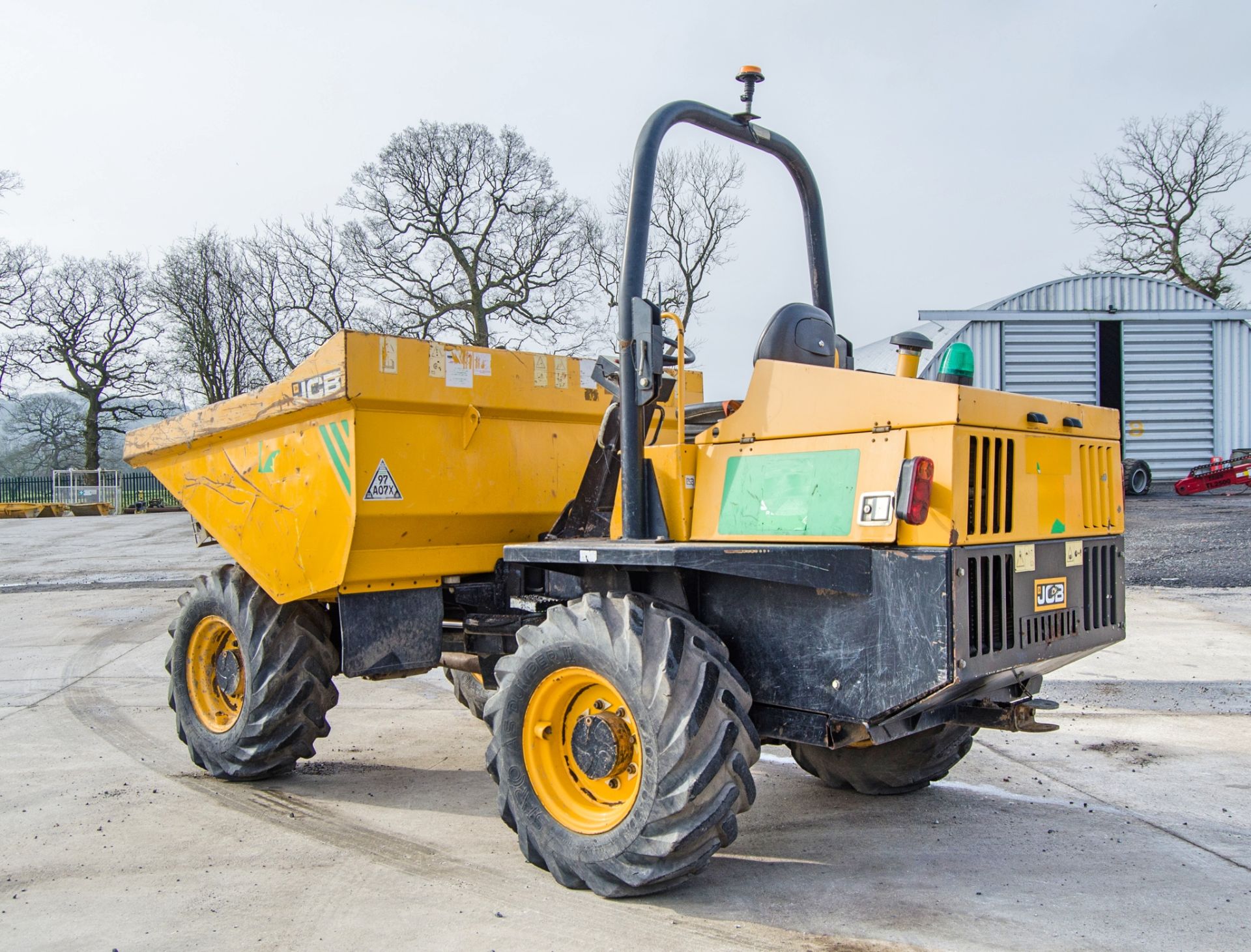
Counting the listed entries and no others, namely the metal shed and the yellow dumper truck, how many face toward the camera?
1

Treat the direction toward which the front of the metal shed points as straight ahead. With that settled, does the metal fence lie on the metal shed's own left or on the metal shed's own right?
on the metal shed's own right

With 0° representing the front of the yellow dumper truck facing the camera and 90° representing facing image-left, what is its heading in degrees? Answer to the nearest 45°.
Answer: approximately 135°

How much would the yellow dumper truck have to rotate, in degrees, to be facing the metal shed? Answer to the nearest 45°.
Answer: approximately 90° to its right

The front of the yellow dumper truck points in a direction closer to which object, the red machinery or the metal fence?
the metal fence

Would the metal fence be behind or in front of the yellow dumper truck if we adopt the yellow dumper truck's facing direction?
in front

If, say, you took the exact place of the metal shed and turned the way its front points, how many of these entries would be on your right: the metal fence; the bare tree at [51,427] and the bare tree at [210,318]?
3

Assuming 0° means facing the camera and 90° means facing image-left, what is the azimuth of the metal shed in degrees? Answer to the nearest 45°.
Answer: approximately 0°

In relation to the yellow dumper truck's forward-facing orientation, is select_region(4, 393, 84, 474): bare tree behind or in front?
in front

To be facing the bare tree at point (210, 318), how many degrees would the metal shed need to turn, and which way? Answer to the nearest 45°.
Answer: approximately 90° to its right

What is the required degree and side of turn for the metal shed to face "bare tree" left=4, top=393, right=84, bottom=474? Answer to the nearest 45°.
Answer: approximately 90° to its right
